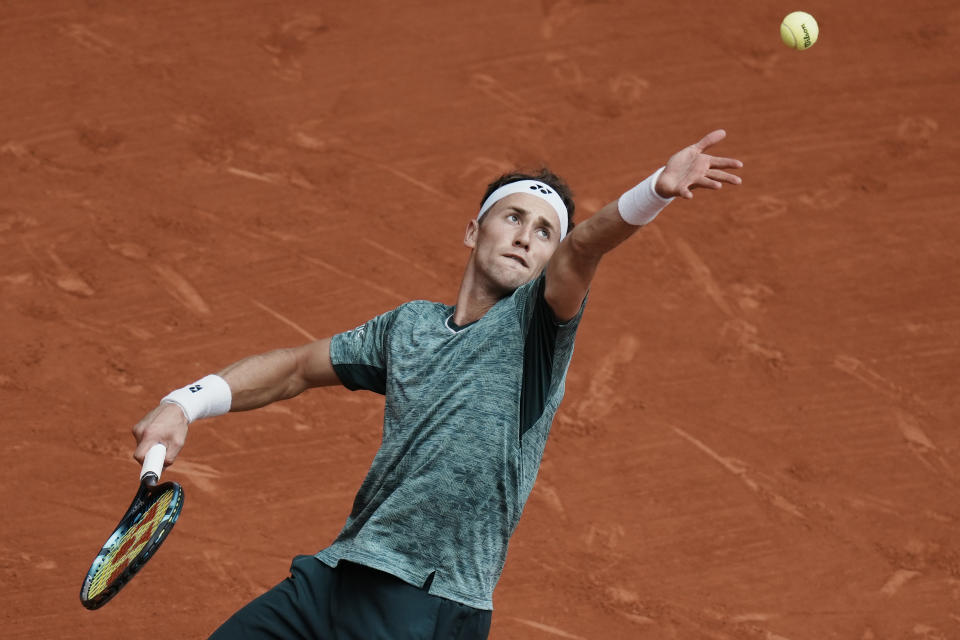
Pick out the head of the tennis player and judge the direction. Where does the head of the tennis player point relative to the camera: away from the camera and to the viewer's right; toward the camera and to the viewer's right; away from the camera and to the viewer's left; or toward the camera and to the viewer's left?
toward the camera and to the viewer's right

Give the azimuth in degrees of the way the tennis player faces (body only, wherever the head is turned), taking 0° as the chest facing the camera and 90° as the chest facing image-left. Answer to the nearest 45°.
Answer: approximately 45°
